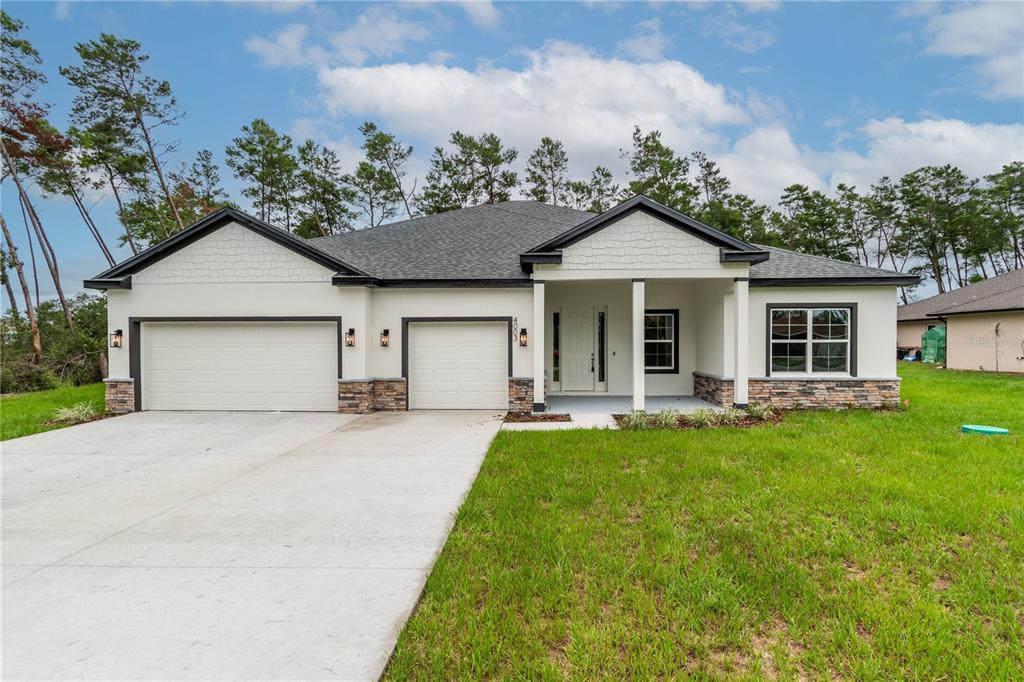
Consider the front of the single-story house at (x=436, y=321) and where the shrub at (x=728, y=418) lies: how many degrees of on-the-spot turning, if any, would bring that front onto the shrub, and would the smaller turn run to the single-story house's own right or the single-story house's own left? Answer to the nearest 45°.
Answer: approximately 90° to the single-story house's own left

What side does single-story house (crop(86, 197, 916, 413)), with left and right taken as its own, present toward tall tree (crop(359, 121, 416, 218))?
back

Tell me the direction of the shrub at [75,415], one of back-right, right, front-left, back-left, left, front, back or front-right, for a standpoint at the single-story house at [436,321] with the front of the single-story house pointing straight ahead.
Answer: right

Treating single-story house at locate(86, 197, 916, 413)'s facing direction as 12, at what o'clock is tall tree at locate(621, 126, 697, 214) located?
The tall tree is roughly at 7 o'clock from the single-story house.

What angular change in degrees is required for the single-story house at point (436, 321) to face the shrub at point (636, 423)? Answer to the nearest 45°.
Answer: approximately 45° to its left

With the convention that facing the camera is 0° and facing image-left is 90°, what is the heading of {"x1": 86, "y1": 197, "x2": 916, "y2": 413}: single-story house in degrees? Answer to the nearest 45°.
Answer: approximately 0°

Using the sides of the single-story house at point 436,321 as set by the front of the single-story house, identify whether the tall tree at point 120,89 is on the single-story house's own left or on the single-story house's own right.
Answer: on the single-story house's own right

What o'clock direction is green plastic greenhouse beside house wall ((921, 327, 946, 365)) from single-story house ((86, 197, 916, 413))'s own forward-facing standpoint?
The green plastic greenhouse beside house wall is roughly at 8 o'clock from the single-story house.

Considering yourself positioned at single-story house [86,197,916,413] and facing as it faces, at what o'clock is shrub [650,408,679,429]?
The shrub is roughly at 10 o'clock from the single-story house.

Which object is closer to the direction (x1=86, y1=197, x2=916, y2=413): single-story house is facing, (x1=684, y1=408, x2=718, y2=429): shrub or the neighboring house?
the shrub

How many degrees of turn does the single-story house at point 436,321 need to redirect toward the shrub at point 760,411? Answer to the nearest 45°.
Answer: approximately 90° to its left

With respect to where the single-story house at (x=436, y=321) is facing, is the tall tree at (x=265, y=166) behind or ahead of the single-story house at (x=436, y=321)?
behind

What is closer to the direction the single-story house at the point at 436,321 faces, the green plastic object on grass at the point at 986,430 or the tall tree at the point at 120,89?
the green plastic object on grass

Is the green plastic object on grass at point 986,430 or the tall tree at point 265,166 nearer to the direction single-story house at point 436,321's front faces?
the green plastic object on grass
